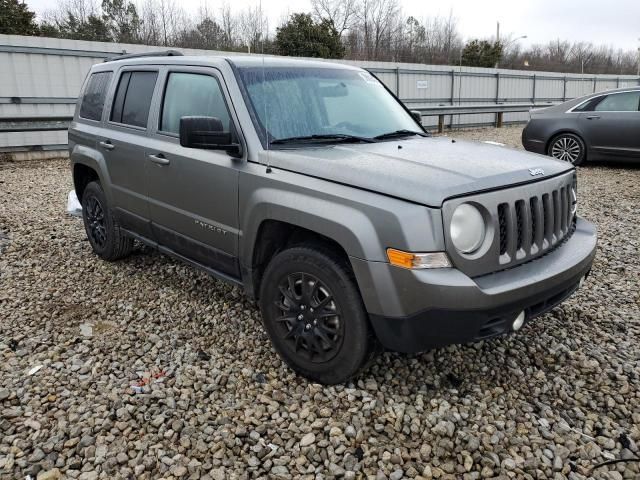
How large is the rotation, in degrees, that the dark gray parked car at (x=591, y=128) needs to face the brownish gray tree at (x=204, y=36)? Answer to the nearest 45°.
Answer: approximately 135° to its left

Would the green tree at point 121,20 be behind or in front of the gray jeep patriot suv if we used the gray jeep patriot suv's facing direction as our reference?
behind

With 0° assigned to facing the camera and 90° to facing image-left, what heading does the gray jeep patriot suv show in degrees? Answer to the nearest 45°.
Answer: approximately 315°

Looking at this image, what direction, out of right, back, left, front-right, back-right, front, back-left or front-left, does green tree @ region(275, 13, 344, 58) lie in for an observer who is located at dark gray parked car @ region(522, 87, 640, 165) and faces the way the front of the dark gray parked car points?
back-left

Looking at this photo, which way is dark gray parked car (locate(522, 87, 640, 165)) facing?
to the viewer's right

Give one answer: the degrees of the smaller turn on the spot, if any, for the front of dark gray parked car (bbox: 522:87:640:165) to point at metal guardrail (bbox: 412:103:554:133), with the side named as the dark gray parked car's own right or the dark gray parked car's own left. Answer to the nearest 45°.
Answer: approximately 135° to the dark gray parked car's own left

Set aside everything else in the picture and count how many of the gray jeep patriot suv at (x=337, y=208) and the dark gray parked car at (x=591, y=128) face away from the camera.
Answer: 0

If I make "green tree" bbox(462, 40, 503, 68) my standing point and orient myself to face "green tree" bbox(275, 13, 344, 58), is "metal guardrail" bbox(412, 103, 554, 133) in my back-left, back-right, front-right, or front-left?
front-left

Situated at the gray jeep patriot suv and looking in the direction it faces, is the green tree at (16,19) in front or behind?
behind

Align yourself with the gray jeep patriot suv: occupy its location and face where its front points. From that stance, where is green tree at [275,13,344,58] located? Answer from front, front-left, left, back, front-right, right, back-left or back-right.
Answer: back-left

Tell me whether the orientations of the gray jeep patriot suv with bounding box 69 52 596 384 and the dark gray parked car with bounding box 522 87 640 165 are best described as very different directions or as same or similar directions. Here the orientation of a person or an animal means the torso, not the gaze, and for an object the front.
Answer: same or similar directions

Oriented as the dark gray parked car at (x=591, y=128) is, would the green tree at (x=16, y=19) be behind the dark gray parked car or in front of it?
behind

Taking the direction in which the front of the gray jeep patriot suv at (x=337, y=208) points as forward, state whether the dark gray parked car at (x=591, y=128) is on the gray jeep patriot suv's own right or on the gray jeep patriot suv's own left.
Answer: on the gray jeep patriot suv's own left
